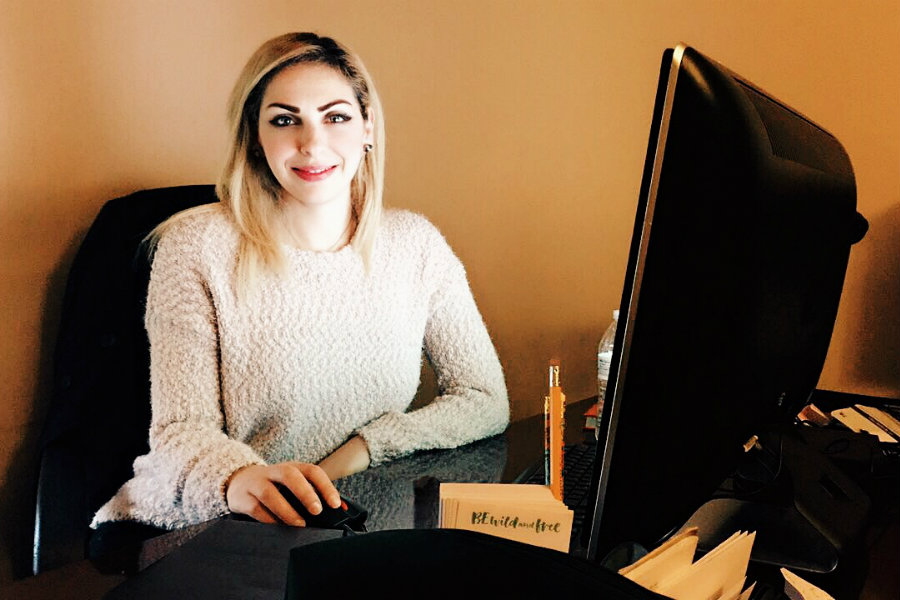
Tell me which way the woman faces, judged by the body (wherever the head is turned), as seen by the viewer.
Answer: toward the camera

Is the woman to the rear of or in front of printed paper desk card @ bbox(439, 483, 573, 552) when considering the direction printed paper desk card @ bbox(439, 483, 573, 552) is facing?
to the rear

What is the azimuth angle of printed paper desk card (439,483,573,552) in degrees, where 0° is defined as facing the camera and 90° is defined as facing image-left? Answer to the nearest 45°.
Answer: approximately 0°

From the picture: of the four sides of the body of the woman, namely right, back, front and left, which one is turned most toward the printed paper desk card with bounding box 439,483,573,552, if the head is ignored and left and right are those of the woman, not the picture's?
front

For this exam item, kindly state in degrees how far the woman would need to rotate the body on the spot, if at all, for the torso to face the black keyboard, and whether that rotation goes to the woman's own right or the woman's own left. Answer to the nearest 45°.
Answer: approximately 45° to the woman's own left
